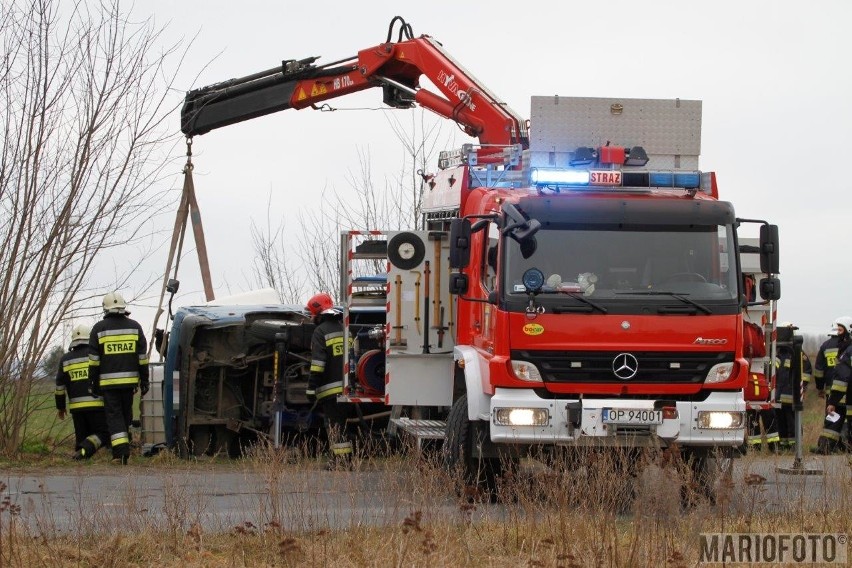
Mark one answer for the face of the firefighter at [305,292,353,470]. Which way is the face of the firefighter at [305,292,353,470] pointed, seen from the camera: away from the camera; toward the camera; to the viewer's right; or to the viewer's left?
to the viewer's left

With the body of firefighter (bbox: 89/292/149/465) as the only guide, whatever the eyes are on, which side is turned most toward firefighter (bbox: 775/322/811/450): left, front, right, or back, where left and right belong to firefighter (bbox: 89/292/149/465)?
right

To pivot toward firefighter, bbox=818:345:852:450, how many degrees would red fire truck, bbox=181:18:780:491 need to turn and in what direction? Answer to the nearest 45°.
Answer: approximately 135° to its left

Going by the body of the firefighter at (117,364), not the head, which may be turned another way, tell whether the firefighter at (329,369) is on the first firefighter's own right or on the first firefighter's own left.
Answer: on the first firefighter's own right

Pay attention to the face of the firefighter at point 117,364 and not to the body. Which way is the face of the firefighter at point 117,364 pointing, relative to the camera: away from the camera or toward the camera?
away from the camera

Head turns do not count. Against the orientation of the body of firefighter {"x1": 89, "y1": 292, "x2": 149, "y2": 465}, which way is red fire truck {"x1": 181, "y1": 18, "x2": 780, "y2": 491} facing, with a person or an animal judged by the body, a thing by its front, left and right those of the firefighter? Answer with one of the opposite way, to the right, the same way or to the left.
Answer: the opposite way

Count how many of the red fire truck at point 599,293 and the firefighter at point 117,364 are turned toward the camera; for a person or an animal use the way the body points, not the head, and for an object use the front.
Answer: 1

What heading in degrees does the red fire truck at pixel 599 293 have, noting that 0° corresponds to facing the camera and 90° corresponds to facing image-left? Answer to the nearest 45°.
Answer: approximately 0°

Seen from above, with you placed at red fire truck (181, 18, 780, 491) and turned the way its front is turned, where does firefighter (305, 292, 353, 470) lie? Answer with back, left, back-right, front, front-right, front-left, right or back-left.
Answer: back-right

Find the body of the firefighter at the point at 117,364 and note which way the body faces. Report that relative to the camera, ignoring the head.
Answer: away from the camera
